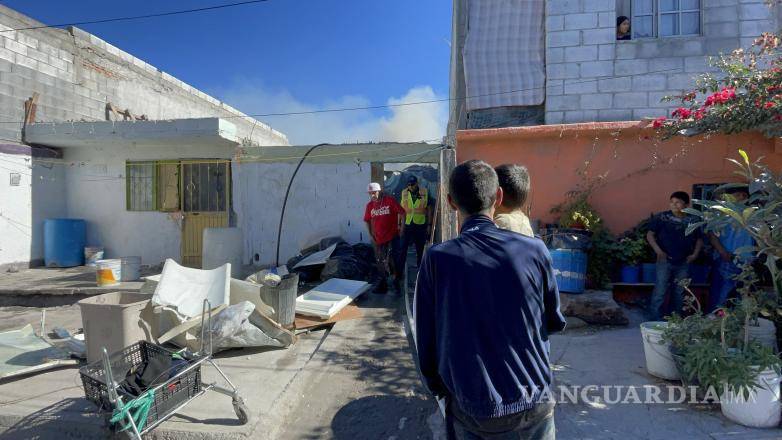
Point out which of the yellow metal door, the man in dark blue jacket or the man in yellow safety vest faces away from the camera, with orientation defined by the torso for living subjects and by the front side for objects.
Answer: the man in dark blue jacket

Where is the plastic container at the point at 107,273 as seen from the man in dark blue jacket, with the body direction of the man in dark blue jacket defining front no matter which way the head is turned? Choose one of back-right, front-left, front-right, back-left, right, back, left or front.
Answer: front-left

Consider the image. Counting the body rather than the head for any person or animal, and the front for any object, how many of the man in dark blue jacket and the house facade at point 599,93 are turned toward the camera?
1

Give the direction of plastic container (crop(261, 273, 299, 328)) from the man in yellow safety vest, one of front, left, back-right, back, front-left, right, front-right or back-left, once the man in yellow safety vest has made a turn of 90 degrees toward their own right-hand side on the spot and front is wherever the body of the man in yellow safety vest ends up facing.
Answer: front-left

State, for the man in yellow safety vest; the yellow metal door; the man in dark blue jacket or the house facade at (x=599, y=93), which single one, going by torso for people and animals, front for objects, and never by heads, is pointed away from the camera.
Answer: the man in dark blue jacket

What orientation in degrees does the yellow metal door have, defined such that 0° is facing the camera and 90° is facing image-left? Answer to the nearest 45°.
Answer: approximately 0°

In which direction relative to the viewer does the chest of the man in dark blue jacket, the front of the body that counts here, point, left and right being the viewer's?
facing away from the viewer

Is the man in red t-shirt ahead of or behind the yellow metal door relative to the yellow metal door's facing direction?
ahead

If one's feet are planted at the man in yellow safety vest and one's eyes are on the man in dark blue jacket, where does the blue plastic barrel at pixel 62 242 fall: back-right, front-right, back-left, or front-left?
back-right

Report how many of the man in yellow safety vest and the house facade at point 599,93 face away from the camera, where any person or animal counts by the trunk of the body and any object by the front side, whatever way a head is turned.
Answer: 0

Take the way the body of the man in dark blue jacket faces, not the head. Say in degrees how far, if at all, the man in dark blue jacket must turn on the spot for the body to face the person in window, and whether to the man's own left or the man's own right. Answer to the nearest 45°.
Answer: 0° — they already face them

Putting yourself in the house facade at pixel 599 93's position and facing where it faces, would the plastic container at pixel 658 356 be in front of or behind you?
in front

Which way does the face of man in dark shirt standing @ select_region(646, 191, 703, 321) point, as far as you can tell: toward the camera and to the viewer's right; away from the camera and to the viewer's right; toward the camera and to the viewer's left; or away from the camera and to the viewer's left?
toward the camera and to the viewer's left

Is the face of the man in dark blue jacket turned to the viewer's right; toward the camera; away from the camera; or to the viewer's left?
away from the camera
